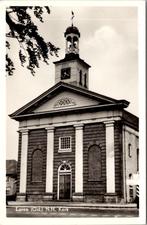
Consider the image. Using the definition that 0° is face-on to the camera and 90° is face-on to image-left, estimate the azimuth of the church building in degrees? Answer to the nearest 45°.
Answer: approximately 45°
